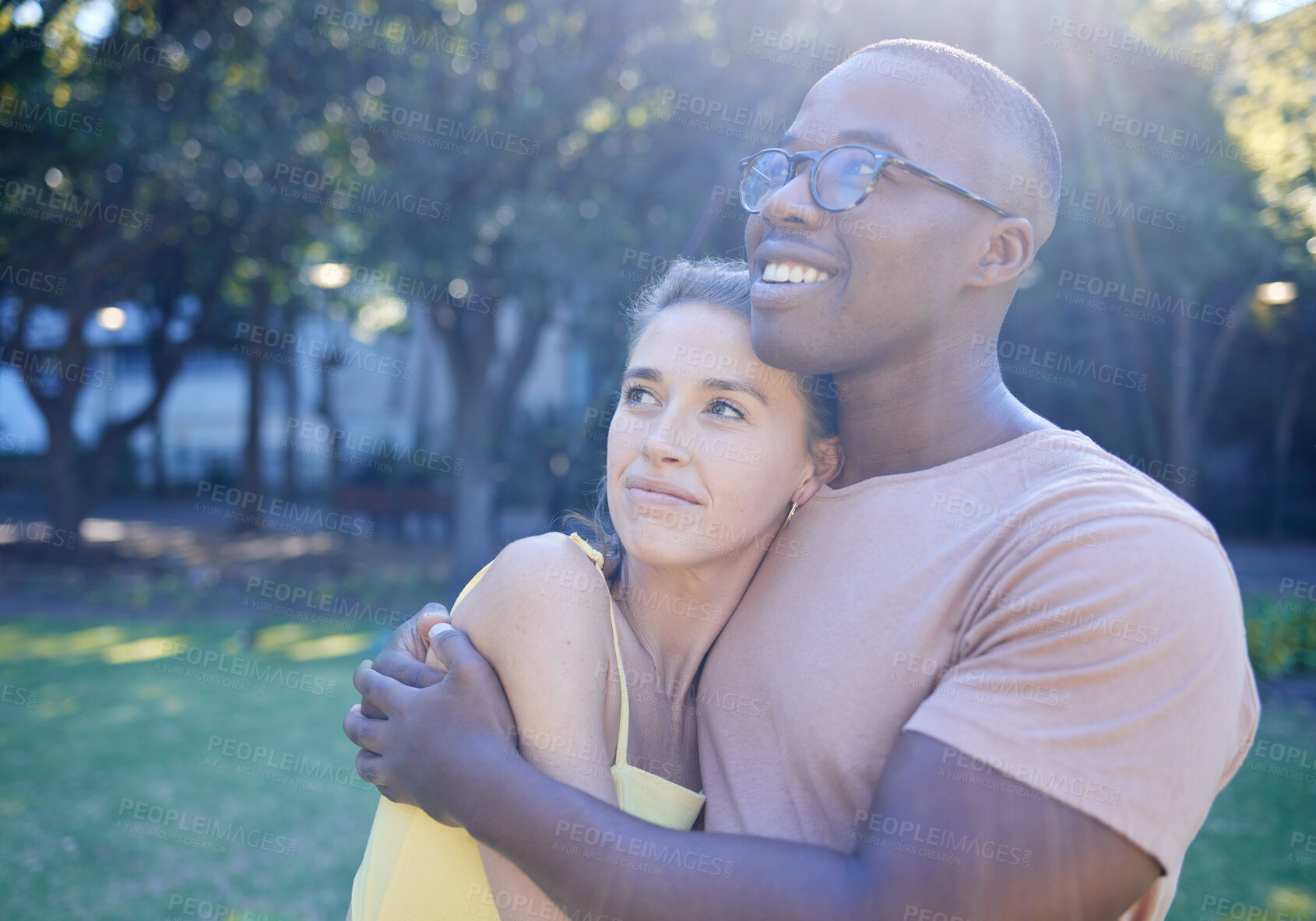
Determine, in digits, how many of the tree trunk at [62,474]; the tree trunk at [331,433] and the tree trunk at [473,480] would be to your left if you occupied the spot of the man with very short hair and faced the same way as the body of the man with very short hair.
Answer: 0

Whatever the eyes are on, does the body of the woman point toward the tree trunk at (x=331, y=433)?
no

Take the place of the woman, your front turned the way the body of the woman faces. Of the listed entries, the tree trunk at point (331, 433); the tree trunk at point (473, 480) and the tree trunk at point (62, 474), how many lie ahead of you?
0

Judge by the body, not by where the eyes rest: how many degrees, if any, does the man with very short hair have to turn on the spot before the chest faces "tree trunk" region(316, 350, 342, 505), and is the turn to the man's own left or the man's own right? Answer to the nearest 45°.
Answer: approximately 90° to the man's own right

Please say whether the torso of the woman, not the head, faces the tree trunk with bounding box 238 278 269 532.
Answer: no

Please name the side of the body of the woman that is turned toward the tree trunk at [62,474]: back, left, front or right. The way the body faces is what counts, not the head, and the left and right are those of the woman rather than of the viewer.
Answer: back

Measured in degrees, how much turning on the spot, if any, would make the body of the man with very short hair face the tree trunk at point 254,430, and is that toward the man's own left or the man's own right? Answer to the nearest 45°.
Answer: approximately 90° to the man's own right

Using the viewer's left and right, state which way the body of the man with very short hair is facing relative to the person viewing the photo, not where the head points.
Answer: facing the viewer and to the left of the viewer

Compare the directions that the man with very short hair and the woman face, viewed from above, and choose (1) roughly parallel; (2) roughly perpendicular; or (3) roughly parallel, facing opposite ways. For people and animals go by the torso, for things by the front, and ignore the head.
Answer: roughly perpendicular

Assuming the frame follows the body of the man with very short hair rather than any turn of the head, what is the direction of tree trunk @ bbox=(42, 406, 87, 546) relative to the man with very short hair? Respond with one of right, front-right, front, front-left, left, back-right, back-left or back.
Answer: right

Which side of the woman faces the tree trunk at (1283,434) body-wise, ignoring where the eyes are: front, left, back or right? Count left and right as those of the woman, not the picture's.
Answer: left

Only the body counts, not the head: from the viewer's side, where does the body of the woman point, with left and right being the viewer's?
facing the viewer and to the right of the viewer

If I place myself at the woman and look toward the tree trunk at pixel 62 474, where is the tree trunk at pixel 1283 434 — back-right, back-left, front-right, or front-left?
front-right

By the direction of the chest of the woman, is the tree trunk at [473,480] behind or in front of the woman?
behind

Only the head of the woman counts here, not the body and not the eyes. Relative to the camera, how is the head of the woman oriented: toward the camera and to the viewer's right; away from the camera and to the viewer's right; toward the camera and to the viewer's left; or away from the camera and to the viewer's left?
toward the camera and to the viewer's left
